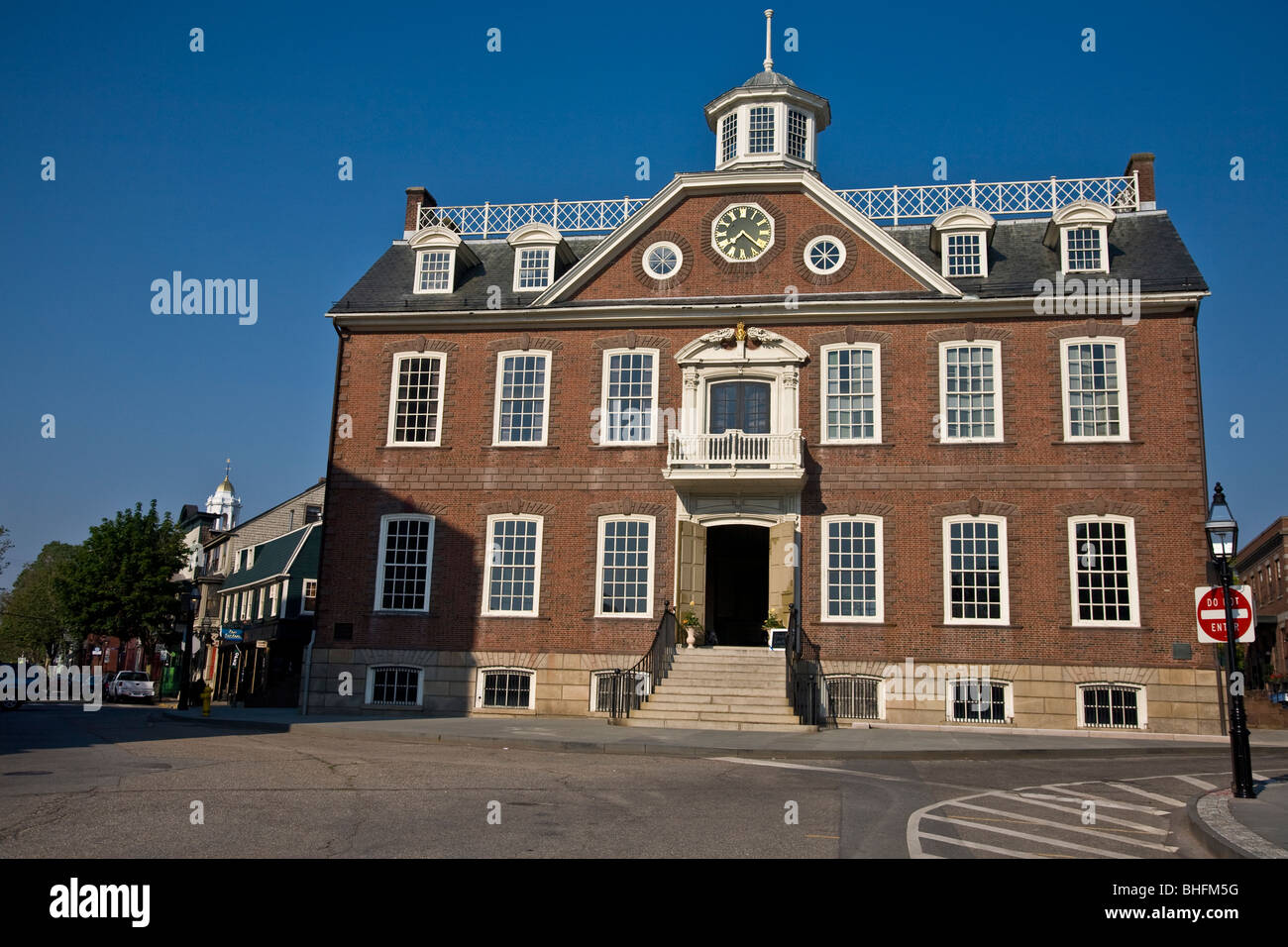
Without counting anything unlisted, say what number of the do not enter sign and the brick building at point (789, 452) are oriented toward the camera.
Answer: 2

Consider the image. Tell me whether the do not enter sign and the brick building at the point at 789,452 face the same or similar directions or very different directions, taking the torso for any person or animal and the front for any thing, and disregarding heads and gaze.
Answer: same or similar directions

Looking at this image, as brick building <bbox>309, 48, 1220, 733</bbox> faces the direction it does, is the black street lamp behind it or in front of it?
in front

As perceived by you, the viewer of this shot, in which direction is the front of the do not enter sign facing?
facing the viewer

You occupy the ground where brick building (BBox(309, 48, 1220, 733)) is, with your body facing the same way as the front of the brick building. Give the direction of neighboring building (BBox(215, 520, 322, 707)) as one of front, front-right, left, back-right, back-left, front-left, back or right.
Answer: back-right

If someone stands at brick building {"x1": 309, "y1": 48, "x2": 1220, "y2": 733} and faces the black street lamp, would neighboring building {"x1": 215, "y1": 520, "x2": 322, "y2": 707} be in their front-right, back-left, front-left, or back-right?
back-right

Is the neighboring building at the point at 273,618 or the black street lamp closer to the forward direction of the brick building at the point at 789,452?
the black street lamp

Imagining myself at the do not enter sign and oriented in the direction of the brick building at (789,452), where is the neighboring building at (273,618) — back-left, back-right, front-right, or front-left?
front-left

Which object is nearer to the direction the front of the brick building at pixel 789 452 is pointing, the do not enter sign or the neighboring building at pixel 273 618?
the do not enter sign

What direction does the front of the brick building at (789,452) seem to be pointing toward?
toward the camera
